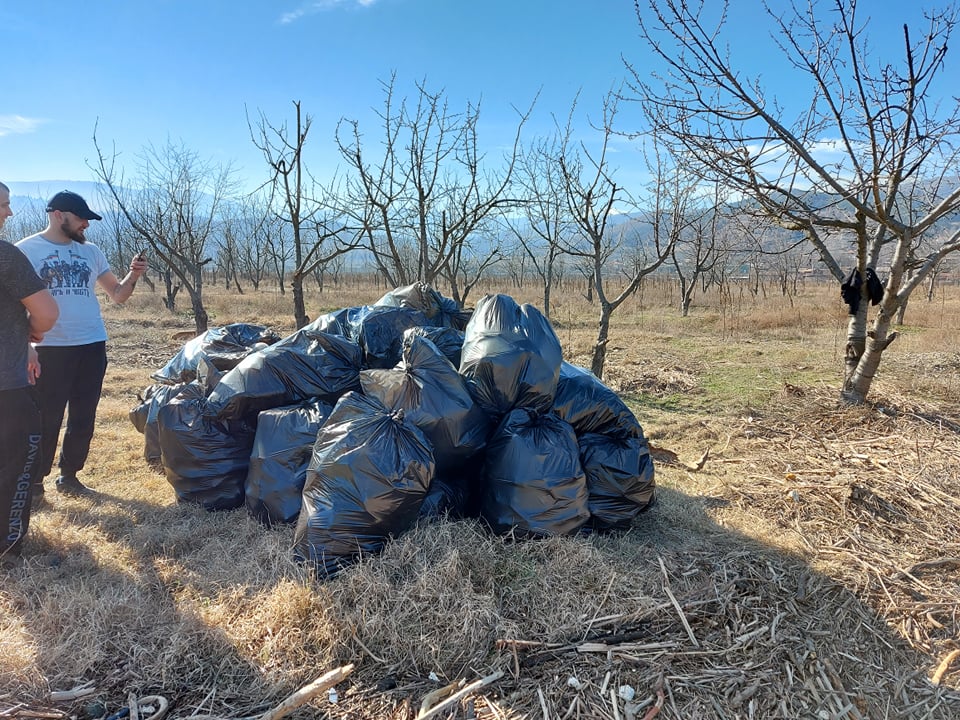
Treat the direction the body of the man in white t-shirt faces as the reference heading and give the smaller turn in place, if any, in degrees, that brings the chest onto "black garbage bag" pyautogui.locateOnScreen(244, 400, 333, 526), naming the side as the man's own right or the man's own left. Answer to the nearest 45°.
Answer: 0° — they already face it

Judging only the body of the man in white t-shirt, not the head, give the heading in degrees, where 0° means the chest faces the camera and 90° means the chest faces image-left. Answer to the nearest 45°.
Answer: approximately 315°

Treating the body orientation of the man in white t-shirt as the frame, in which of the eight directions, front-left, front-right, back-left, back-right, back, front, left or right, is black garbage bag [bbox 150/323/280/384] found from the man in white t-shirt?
left

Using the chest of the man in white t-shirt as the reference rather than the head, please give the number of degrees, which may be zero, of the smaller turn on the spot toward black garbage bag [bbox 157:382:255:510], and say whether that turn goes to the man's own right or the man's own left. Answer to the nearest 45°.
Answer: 0° — they already face it

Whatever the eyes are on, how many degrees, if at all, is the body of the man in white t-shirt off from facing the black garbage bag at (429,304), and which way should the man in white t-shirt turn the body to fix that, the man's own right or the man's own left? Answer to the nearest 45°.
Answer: approximately 45° to the man's own left

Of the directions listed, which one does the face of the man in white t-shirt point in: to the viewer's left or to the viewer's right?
to the viewer's right

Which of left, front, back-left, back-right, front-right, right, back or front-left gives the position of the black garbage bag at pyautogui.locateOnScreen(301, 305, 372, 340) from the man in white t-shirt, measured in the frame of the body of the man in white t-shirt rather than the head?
front-left
